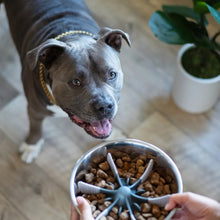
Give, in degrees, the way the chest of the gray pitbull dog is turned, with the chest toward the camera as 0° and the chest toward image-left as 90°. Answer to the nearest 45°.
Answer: approximately 315°
